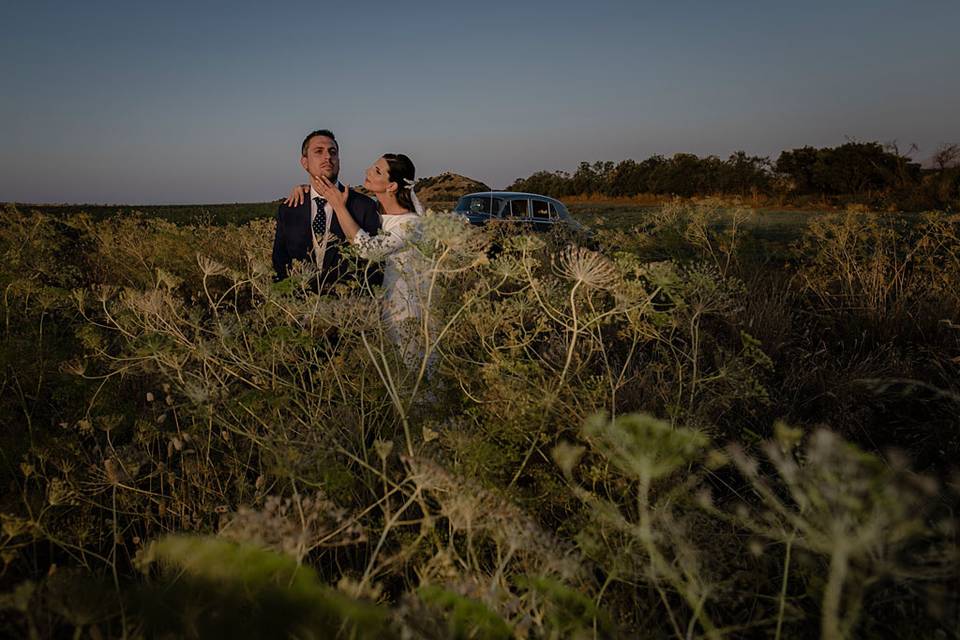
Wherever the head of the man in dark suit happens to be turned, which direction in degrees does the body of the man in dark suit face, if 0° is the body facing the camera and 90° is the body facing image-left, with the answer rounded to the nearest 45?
approximately 0°

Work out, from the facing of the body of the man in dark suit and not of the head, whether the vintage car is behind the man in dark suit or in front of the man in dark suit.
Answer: behind
